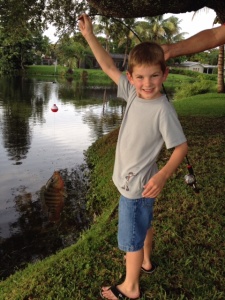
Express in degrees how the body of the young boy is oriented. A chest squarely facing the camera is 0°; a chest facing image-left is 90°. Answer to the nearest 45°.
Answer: approximately 45°
